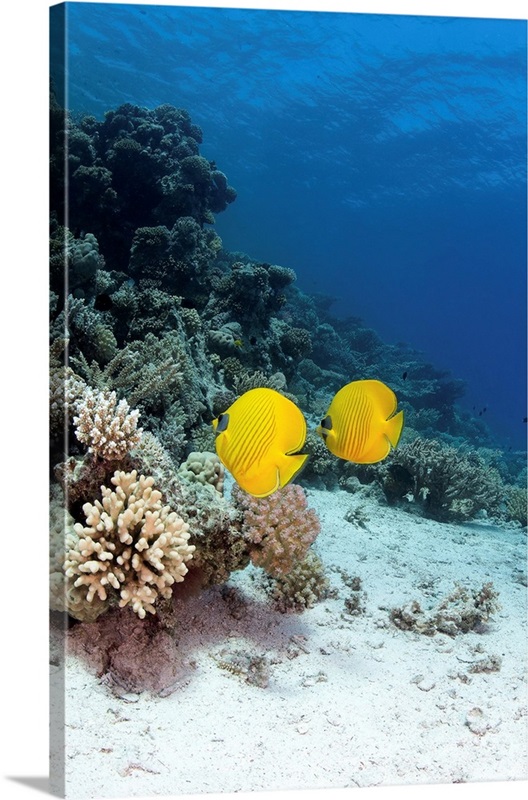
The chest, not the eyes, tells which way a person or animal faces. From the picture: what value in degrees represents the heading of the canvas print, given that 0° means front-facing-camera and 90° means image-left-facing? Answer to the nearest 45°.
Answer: approximately 315°
